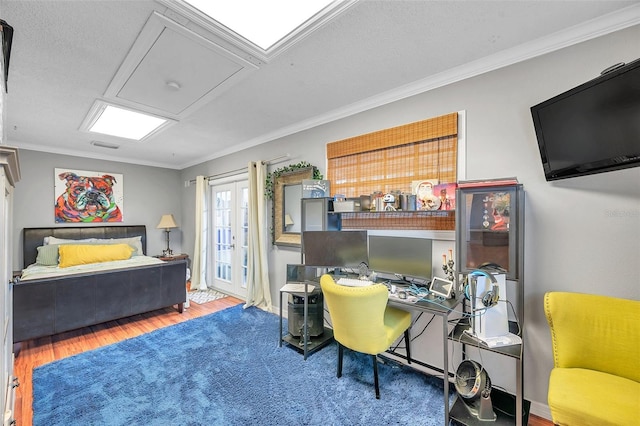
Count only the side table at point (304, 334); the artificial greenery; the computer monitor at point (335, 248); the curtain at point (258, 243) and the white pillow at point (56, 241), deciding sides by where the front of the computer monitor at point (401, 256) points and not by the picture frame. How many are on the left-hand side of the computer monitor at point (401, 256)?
0

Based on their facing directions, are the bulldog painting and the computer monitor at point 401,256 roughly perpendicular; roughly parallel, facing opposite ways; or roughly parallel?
roughly perpendicular

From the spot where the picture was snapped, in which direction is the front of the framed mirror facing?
facing the viewer and to the left of the viewer

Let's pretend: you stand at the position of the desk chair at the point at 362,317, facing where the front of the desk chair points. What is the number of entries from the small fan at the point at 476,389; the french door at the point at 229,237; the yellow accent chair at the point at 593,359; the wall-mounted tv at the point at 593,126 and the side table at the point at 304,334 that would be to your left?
2

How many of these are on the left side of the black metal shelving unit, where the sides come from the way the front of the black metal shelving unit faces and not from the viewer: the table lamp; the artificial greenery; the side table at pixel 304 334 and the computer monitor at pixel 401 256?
0

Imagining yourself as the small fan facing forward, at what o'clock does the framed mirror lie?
The framed mirror is roughly at 2 o'clock from the small fan.

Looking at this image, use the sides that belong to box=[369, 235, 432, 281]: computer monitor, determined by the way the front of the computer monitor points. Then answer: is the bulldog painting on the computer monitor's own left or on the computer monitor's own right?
on the computer monitor's own right

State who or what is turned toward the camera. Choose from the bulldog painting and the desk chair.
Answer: the bulldog painting

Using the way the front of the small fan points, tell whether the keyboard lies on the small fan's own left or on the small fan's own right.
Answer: on the small fan's own right

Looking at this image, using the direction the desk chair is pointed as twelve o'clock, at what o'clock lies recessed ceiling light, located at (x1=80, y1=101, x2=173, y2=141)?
The recessed ceiling light is roughly at 8 o'clock from the desk chair.

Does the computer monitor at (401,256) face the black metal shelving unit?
no

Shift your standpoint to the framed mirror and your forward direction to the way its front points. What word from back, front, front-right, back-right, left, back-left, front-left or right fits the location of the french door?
right

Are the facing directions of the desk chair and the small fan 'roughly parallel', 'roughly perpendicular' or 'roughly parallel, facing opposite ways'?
roughly parallel, facing opposite ways

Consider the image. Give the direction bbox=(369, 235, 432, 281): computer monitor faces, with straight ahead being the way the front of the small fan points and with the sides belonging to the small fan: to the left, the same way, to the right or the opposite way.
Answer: the same way

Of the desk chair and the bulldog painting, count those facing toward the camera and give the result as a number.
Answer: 1

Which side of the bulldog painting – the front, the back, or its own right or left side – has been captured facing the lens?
front

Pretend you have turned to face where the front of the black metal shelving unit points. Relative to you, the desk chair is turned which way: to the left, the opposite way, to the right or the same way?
the opposite way

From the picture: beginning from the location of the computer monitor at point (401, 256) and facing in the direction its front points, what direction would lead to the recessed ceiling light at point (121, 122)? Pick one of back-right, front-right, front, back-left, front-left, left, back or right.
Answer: front-right

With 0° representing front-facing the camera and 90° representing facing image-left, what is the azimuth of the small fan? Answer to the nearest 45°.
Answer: approximately 45°

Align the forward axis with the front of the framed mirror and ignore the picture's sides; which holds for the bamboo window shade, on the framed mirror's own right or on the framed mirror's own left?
on the framed mirror's own left
